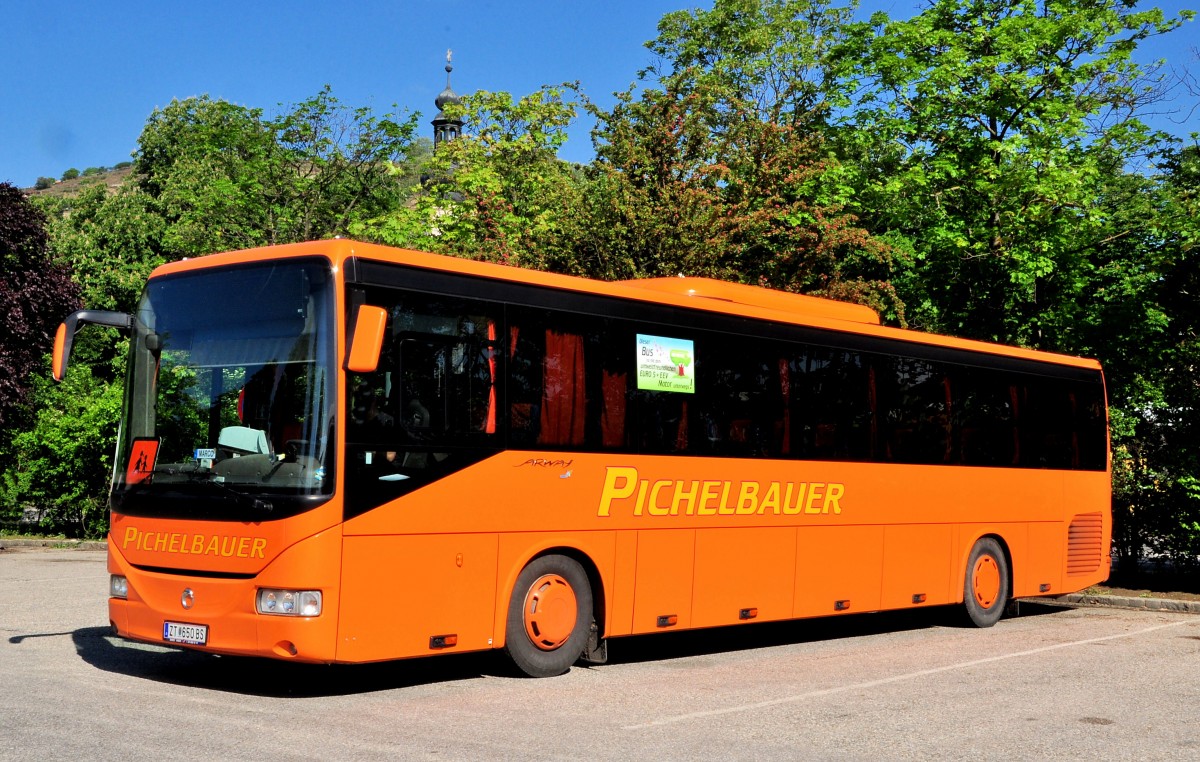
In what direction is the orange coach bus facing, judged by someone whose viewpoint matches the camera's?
facing the viewer and to the left of the viewer

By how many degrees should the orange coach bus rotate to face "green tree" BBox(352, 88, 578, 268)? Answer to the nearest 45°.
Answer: approximately 135° to its right

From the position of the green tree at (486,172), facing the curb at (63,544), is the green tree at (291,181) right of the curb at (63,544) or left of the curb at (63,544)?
right

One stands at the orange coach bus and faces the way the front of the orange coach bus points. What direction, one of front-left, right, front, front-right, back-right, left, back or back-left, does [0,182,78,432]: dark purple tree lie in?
right

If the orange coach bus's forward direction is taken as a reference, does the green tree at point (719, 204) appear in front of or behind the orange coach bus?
behind

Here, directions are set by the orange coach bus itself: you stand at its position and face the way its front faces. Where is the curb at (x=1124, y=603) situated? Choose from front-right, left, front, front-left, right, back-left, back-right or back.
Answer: back

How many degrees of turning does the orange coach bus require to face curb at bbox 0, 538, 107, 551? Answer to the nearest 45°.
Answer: approximately 90° to its right

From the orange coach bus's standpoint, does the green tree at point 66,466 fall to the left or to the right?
on its right

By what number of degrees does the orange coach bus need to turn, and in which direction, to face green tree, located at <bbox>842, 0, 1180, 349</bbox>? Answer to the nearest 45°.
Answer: approximately 180°
